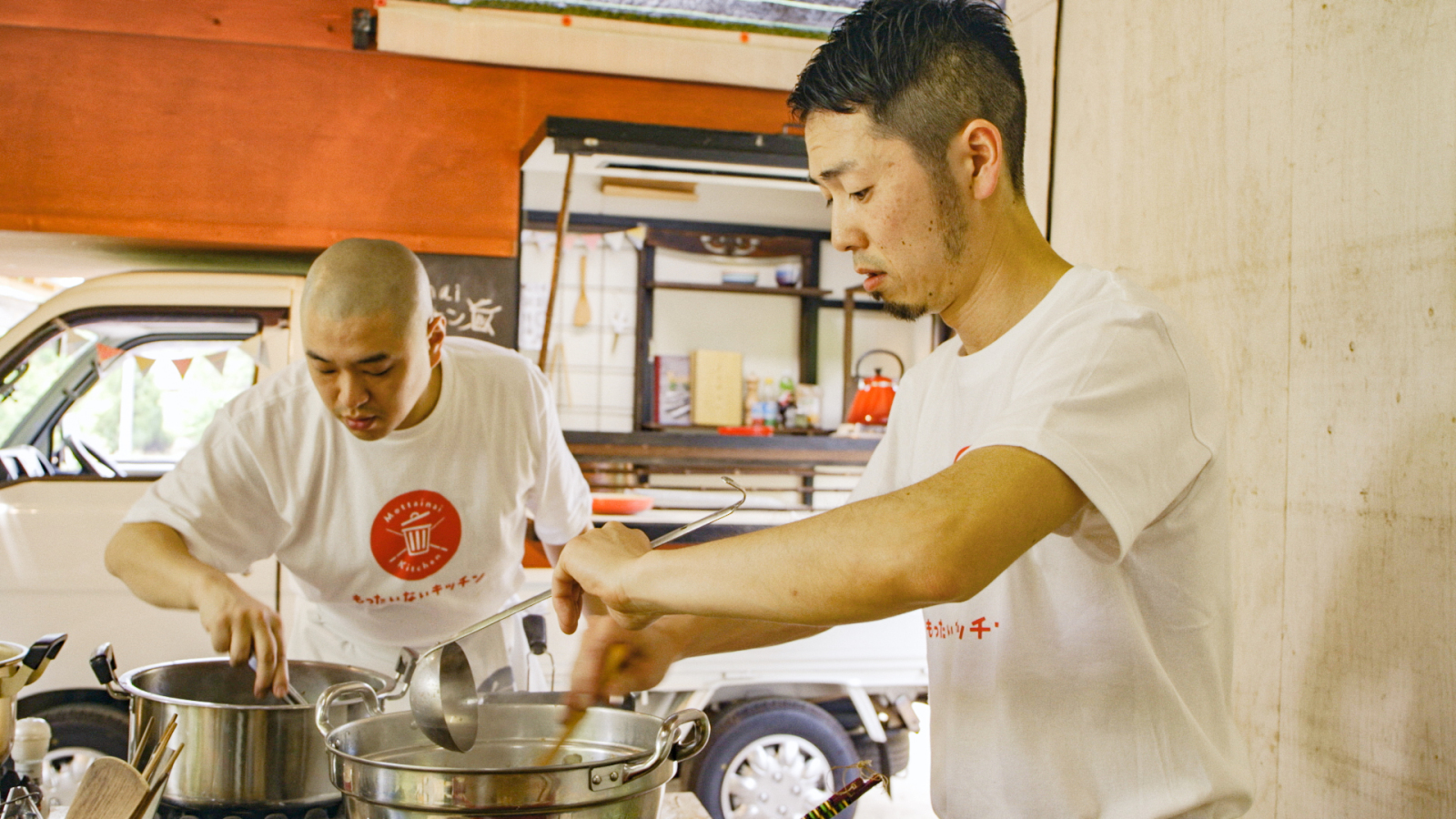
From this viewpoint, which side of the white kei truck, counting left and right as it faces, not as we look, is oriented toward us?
left

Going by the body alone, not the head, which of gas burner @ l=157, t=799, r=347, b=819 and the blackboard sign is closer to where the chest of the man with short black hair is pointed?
the gas burner

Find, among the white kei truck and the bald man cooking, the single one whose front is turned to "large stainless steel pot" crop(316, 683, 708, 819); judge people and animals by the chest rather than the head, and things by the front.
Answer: the bald man cooking

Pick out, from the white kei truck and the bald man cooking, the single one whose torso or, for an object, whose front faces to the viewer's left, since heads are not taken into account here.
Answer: the white kei truck

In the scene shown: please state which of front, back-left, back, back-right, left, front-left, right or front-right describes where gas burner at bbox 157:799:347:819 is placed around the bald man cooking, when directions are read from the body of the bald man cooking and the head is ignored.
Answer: front

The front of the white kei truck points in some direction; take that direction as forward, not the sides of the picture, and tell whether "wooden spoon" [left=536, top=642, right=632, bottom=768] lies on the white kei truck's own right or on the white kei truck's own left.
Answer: on the white kei truck's own left

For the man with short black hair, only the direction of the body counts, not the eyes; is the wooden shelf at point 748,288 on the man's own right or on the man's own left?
on the man's own right

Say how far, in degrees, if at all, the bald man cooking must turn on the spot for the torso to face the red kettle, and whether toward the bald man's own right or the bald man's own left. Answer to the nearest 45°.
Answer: approximately 135° to the bald man's own left

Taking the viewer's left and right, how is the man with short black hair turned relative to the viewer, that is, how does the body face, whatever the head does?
facing the viewer and to the left of the viewer

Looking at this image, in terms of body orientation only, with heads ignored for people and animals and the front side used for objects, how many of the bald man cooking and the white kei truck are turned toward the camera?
1

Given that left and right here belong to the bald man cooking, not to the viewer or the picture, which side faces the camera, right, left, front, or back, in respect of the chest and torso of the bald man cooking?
front

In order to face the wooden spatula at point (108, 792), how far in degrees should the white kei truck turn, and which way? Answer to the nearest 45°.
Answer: approximately 90° to its left

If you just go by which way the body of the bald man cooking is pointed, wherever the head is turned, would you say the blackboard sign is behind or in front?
behind
